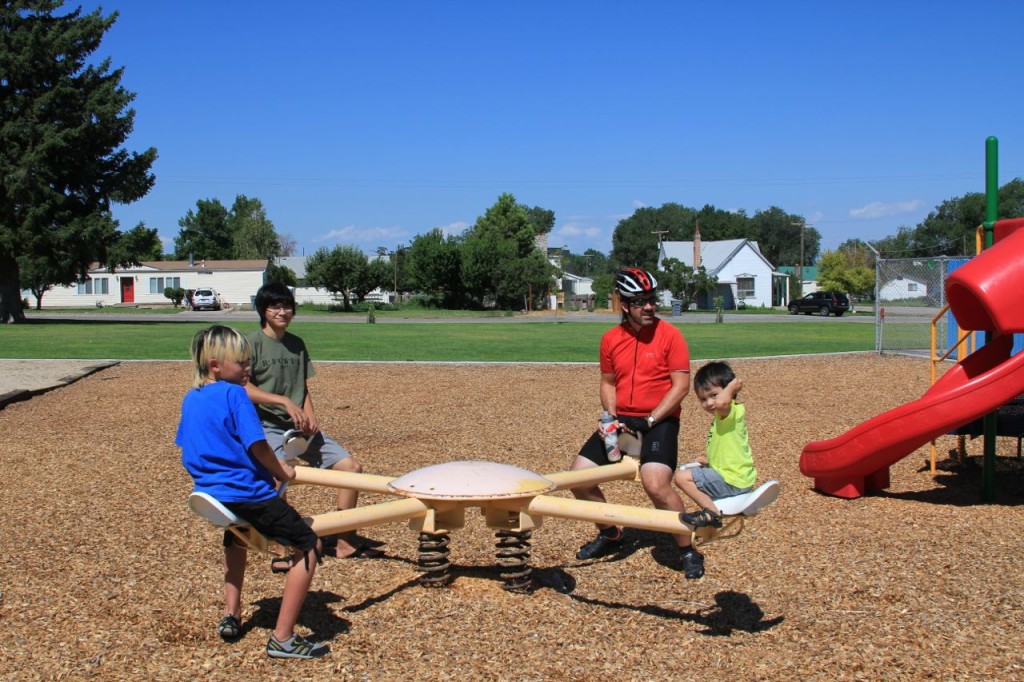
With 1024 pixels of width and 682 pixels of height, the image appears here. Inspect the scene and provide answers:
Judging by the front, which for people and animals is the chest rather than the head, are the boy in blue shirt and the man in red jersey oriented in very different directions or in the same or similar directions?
very different directions

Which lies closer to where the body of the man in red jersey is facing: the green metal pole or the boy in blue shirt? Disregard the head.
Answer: the boy in blue shirt

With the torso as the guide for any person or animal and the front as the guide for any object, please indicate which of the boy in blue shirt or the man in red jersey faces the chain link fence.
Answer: the boy in blue shirt

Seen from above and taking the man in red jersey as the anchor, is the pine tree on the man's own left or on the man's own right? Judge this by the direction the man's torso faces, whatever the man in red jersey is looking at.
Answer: on the man's own right

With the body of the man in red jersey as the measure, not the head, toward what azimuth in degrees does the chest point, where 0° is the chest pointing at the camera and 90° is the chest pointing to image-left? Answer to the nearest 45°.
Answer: approximately 45°

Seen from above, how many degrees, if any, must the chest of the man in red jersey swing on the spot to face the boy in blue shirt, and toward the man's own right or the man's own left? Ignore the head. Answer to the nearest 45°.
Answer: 0° — they already face them

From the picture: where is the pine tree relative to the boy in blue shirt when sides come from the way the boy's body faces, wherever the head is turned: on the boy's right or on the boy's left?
on the boy's left

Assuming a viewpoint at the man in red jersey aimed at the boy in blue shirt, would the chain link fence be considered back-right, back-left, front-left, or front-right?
back-right

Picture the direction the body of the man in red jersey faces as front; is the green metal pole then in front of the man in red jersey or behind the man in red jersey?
behind
